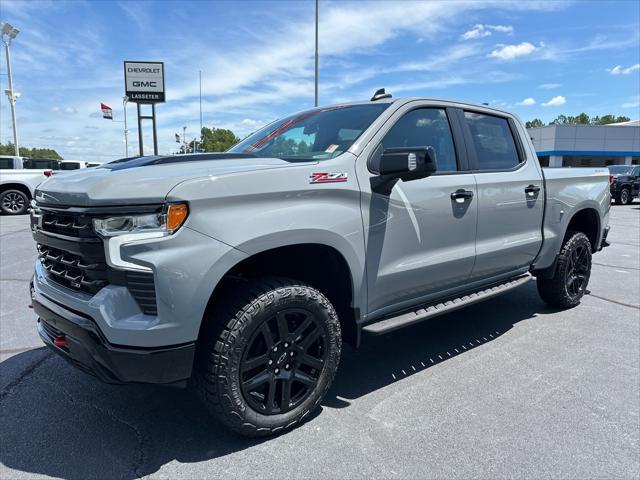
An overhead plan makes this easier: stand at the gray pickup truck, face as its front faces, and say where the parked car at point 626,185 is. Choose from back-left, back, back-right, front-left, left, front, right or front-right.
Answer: back

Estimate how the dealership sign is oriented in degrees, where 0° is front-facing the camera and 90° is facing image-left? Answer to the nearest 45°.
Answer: approximately 0°

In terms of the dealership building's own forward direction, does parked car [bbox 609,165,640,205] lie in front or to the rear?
in front

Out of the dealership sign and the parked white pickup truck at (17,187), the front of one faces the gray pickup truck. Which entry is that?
the dealership sign

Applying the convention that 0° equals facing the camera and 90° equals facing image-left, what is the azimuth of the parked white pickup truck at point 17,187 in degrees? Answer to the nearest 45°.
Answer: approximately 90°

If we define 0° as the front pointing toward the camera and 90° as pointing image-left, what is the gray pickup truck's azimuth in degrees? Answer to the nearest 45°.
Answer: approximately 45°

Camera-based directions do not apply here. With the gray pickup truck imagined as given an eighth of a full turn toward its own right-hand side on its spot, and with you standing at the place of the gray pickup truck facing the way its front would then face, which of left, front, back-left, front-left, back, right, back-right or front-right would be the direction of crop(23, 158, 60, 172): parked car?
front-right

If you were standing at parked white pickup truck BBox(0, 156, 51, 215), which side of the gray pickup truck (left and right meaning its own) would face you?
right

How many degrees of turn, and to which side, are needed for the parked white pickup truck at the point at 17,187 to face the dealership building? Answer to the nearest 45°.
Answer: approximately 180°

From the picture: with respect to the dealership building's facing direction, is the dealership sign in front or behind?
in front

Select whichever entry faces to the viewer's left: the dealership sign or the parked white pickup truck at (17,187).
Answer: the parked white pickup truck

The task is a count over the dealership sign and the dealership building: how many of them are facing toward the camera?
2

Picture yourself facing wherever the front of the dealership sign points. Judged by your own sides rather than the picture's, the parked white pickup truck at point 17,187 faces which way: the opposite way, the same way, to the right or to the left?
to the right
